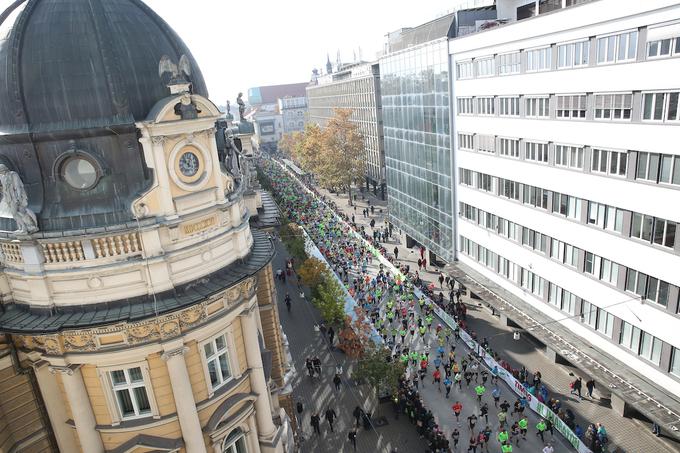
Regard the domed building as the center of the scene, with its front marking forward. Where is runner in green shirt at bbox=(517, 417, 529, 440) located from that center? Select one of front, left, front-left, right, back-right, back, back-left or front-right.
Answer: front-left

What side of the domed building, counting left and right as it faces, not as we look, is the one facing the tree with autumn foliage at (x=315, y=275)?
left

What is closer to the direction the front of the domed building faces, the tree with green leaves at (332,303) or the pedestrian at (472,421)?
the pedestrian

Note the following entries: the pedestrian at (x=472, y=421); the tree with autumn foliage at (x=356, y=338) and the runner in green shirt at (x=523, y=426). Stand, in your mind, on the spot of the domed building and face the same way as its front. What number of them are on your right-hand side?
0

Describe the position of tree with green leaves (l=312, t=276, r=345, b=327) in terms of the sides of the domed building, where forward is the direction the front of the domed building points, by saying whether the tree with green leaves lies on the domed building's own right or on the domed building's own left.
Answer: on the domed building's own left

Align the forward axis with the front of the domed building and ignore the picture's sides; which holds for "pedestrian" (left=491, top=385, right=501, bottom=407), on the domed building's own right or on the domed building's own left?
on the domed building's own left

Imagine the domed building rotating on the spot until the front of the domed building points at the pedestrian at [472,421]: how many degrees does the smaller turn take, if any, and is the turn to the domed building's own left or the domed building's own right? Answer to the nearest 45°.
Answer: approximately 45° to the domed building's own left

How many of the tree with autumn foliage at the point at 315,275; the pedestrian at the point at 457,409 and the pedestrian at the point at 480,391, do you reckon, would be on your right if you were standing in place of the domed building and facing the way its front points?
0

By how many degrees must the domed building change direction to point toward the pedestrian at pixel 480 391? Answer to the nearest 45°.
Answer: approximately 45° to its left

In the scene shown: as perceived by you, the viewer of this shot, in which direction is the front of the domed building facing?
facing the viewer and to the right of the viewer
